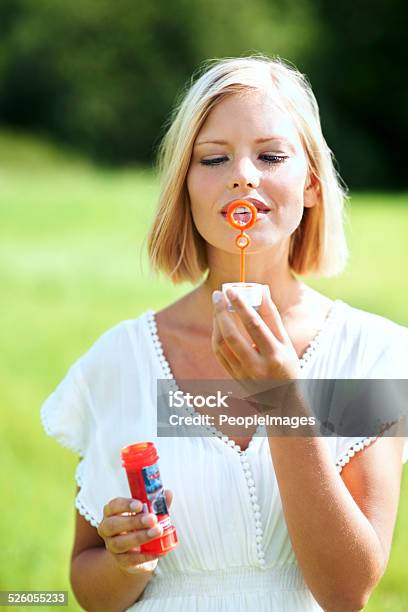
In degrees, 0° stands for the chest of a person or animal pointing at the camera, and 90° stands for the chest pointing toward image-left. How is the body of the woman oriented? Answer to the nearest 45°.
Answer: approximately 0°
